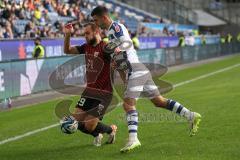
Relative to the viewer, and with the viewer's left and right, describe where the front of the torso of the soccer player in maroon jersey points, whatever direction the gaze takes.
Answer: facing the viewer and to the left of the viewer

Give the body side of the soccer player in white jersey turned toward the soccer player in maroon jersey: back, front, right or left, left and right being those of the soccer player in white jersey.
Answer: front

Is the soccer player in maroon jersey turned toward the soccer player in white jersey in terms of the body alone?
no

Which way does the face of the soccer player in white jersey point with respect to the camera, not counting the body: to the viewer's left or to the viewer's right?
to the viewer's left

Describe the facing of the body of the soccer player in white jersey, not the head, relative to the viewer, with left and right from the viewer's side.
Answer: facing to the left of the viewer

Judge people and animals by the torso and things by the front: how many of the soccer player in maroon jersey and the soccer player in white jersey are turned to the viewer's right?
0
